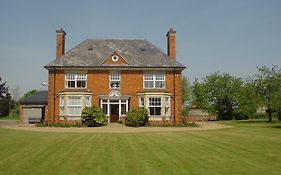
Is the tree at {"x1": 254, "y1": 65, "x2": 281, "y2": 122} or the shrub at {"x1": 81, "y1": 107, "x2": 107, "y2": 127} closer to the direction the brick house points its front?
the shrub

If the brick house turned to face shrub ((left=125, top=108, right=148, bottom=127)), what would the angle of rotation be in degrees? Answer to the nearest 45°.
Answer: approximately 45° to its left

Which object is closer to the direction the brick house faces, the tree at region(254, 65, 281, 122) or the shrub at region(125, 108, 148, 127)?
the shrub

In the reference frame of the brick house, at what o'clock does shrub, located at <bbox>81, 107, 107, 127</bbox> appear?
The shrub is roughly at 1 o'clock from the brick house.

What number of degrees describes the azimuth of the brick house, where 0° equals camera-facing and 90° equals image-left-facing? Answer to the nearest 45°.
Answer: approximately 0°

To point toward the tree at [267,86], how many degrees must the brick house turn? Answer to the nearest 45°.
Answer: approximately 90° to its left
